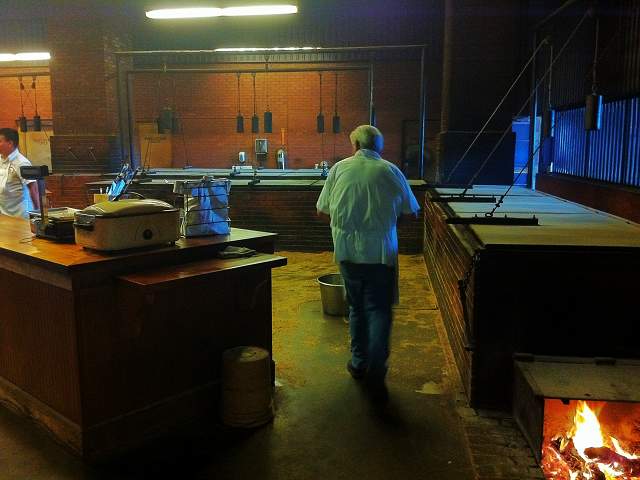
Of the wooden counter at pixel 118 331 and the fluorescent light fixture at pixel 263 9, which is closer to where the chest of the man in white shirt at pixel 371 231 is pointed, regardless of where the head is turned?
the fluorescent light fixture

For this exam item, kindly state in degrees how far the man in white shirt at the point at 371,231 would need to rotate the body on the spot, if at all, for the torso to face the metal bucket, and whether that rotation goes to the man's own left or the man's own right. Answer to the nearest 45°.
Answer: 0° — they already face it

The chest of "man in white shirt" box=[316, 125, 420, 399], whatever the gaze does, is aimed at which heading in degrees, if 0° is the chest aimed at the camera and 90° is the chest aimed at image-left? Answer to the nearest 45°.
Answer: approximately 180°

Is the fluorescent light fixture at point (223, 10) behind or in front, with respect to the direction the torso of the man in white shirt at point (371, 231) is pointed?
in front

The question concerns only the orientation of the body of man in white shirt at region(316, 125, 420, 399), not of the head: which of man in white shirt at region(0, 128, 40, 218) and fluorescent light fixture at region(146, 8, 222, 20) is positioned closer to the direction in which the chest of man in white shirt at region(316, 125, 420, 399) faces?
the fluorescent light fixture

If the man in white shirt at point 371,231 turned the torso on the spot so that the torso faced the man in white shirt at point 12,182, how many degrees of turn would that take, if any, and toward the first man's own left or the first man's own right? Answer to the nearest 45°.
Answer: approximately 45° to the first man's own left

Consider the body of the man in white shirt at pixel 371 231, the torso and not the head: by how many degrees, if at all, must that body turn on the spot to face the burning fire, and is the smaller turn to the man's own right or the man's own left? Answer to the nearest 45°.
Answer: approximately 135° to the man's own right

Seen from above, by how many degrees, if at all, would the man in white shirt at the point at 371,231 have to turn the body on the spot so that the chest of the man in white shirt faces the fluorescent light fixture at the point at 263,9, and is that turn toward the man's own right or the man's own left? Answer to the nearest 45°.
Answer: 0° — they already face it

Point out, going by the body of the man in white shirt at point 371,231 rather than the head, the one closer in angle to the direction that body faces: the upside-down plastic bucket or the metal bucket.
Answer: the metal bucket

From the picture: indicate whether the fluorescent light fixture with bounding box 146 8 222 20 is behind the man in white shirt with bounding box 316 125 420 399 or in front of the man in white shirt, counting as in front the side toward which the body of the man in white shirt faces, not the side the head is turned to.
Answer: in front

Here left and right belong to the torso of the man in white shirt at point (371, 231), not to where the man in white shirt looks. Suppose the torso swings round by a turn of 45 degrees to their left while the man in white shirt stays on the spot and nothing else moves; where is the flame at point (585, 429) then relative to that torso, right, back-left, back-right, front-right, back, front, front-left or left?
back

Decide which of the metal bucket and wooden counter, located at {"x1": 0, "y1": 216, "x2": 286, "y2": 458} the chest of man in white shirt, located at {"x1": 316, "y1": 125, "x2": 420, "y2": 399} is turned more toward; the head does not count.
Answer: the metal bucket

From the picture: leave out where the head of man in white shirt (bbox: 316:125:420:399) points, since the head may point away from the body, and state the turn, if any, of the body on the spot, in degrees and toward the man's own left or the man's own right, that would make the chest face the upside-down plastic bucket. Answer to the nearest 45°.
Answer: approximately 135° to the man's own left

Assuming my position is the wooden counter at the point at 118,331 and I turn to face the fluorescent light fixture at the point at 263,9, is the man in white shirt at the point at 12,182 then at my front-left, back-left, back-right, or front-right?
front-left
